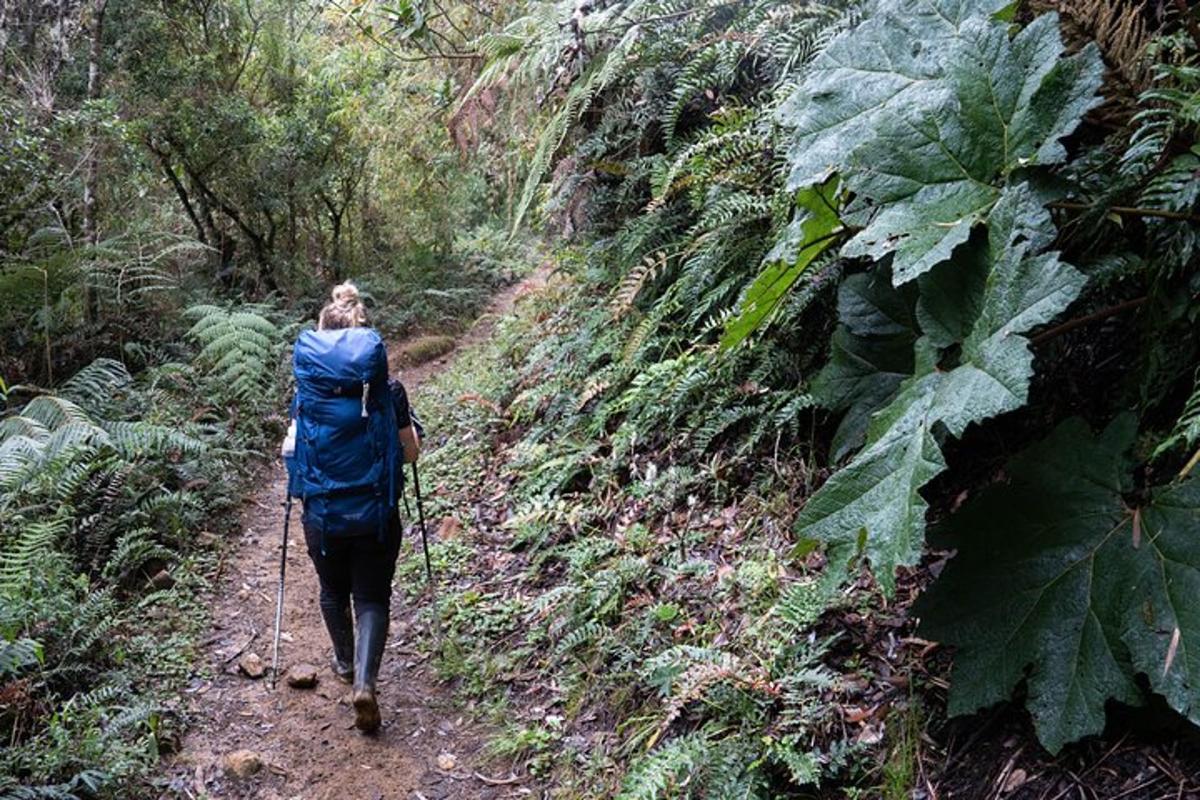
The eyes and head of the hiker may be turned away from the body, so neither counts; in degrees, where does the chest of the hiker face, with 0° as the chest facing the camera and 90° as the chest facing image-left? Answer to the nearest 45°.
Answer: approximately 180°

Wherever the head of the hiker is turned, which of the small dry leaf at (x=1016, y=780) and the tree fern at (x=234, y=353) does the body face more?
the tree fern

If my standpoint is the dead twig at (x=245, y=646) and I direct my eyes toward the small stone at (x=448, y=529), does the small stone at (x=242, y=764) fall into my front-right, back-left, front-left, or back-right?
back-right

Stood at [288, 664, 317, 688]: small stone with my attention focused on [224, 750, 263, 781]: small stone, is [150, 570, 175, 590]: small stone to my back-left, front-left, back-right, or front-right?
back-right

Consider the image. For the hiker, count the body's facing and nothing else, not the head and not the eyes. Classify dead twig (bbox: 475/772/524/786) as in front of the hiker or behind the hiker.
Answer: behind

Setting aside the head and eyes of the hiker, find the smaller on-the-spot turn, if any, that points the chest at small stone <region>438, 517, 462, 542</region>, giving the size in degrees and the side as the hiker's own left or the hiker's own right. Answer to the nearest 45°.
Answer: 0° — they already face it

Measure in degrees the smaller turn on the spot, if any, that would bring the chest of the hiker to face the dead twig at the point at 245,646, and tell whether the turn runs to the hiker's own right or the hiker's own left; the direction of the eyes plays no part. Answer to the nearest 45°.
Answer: approximately 45° to the hiker's own left

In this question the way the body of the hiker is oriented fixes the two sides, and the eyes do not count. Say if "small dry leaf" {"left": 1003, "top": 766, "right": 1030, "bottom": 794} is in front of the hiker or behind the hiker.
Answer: behind

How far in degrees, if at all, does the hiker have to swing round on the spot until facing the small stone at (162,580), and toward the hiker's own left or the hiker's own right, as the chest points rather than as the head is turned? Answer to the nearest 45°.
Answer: approximately 45° to the hiker's own left

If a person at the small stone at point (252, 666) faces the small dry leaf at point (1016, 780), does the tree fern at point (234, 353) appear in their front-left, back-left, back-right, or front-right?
back-left
